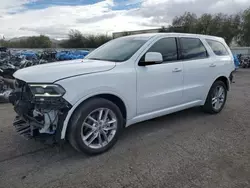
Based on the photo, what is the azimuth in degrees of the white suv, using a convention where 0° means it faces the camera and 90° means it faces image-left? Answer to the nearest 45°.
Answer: approximately 45°
